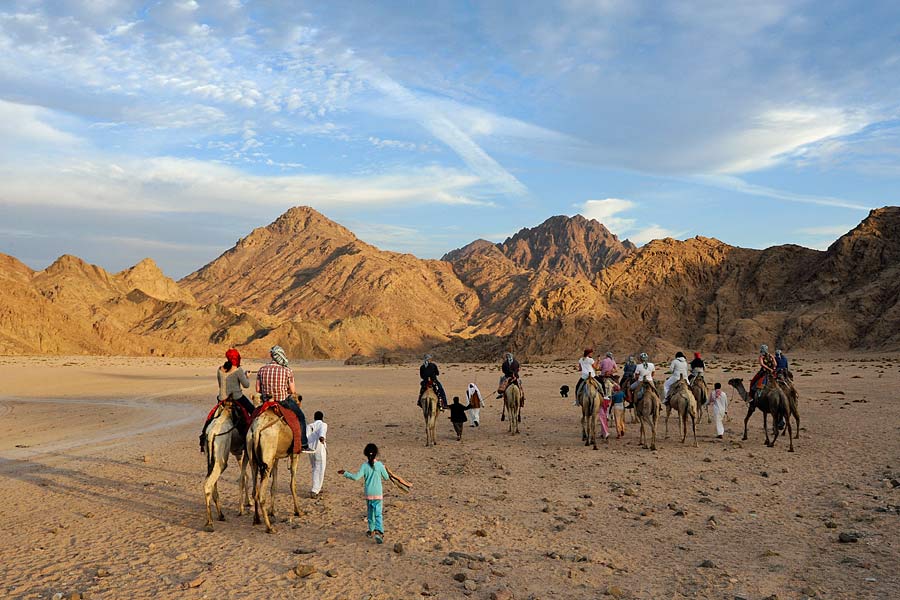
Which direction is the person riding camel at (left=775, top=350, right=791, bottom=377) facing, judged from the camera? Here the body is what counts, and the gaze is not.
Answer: to the viewer's left

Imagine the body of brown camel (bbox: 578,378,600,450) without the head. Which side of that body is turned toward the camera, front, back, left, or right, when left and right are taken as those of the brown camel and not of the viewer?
back

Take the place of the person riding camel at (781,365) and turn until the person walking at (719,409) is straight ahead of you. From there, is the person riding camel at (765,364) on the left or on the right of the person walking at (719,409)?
left

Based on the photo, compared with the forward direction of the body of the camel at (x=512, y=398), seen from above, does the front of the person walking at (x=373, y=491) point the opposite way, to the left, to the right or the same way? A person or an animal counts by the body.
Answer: the same way

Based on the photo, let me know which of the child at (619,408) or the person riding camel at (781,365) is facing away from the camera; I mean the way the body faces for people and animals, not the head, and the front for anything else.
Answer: the child

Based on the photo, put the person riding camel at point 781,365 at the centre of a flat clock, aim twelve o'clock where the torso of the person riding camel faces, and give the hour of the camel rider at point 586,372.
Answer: The camel rider is roughly at 11 o'clock from the person riding camel.

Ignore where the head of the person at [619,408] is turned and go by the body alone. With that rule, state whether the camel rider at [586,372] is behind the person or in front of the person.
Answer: behind

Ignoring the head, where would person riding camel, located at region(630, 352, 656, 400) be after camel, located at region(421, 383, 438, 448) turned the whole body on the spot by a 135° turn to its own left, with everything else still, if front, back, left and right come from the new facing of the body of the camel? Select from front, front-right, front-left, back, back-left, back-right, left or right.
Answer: back-left

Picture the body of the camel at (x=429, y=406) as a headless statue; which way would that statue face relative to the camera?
away from the camera

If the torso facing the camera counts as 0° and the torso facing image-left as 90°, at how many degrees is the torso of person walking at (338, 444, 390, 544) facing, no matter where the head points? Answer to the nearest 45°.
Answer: approximately 180°

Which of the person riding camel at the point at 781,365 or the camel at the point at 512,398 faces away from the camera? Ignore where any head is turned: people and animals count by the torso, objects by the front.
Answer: the camel

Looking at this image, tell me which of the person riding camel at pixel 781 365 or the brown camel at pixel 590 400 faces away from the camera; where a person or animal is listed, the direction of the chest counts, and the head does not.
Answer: the brown camel

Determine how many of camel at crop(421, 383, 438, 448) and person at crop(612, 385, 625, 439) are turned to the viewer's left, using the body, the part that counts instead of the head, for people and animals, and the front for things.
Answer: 0

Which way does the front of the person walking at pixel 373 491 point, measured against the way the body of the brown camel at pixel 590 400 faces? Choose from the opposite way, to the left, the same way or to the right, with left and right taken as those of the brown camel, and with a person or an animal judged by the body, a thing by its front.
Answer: the same way

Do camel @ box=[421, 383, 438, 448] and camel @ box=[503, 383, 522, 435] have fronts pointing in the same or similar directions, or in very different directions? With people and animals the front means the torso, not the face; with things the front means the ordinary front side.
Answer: same or similar directions

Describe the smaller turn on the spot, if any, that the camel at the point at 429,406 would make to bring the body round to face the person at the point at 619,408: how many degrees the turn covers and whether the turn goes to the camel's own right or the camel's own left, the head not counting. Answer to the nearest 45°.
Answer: approximately 90° to the camel's own right

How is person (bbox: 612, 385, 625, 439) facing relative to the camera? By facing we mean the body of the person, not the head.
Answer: away from the camera

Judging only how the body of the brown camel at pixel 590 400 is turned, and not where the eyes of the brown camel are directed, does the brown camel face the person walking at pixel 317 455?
no

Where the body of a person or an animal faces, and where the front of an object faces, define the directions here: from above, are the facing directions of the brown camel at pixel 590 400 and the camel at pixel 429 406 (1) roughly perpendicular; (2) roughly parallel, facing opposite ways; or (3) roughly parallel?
roughly parallel
